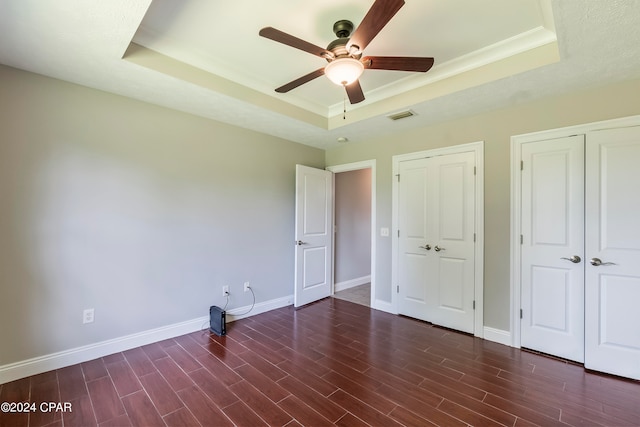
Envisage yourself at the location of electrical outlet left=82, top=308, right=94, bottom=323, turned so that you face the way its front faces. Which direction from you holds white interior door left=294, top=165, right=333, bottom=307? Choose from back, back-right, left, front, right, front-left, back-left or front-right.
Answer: left

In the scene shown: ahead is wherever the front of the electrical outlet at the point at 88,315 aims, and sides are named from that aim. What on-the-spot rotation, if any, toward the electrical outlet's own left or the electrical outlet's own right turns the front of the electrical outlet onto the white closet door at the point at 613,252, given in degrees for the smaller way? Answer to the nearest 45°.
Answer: approximately 45° to the electrical outlet's own left

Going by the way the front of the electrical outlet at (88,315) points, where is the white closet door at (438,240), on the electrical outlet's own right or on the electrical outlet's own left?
on the electrical outlet's own left

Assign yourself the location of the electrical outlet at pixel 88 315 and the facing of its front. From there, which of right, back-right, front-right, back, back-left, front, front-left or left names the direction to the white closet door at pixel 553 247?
front-left

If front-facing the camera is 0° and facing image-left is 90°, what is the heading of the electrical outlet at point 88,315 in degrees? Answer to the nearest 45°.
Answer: approximately 0°

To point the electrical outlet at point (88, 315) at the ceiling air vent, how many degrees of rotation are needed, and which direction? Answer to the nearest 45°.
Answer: approximately 45° to its left

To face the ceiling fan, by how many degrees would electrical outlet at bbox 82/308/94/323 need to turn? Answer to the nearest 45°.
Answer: approximately 45° to its left
